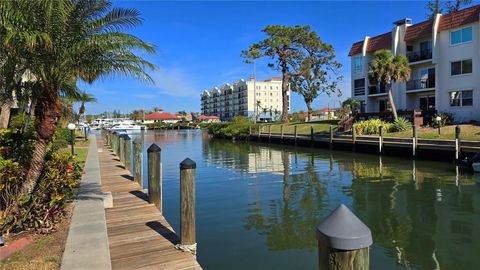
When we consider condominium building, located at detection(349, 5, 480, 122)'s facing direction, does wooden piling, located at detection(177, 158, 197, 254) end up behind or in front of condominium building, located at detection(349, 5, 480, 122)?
in front

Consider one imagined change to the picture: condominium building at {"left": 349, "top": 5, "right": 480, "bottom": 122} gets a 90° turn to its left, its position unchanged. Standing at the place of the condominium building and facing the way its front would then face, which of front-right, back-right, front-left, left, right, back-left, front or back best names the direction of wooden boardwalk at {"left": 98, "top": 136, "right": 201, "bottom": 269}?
front-right

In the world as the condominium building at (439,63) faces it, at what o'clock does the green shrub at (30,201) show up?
The green shrub is roughly at 11 o'clock from the condominium building.

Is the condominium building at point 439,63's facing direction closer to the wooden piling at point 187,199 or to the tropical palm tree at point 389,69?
the tropical palm tree

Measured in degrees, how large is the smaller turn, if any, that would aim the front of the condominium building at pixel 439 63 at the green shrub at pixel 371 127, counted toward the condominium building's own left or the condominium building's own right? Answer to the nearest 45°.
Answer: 0° — it already faces it

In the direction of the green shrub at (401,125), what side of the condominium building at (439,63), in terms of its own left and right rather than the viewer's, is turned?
front

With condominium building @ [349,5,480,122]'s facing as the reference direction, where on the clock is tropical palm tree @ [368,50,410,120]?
The tropical palm tree is roughly at 12 o'clock from the condominium building.

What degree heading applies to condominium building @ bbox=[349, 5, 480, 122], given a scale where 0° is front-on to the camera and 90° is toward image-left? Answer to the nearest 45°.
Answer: approximately 45°

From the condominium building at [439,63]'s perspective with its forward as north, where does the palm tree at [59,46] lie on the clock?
The palm tree is roughly at 11 o'clock from the condominium building.

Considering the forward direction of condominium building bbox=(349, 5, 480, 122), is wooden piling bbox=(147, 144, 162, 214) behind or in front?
in front

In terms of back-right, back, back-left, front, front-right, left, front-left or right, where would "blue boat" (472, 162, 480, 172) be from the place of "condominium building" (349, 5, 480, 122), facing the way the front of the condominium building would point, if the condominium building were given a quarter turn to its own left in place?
front-right
